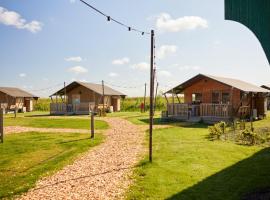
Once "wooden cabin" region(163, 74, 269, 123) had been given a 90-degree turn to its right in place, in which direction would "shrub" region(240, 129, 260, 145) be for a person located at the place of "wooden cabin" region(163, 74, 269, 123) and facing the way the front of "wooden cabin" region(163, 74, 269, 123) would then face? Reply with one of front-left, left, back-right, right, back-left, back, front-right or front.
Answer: back-left

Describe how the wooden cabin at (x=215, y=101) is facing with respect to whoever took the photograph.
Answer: facing the viewer and to the left of the viewer

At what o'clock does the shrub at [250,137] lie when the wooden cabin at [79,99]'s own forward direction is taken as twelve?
The shrub is roughly at 10 o'clock from the wooden cabin.

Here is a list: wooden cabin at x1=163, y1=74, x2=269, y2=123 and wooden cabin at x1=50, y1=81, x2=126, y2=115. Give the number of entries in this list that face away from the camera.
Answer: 0

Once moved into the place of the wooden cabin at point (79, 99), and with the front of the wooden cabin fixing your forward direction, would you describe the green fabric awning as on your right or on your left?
on your left

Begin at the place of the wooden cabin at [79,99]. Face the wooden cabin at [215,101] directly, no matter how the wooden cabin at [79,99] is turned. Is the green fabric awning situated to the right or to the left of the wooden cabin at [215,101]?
right

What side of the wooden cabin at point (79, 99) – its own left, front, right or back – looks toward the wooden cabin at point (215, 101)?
left

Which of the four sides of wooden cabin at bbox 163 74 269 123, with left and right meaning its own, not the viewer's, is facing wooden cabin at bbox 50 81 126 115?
right
